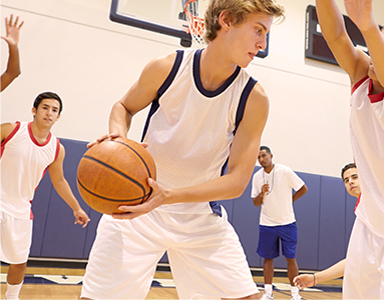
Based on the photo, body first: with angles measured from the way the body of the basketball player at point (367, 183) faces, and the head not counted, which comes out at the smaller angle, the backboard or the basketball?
the basketball

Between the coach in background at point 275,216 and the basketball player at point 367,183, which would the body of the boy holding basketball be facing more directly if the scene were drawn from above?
the basketball player

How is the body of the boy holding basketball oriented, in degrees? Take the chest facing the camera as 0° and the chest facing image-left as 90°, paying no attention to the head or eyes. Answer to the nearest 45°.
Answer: approximately 0°

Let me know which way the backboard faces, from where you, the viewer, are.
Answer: facing the viewer and to the right of the viewer

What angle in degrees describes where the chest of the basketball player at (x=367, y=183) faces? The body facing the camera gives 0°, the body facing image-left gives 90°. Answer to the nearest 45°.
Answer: approximately 45°

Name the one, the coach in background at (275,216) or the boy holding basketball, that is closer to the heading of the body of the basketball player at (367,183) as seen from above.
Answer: the boy holding basketball

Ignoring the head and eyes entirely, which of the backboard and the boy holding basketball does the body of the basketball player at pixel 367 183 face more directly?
the boy holding basketball
